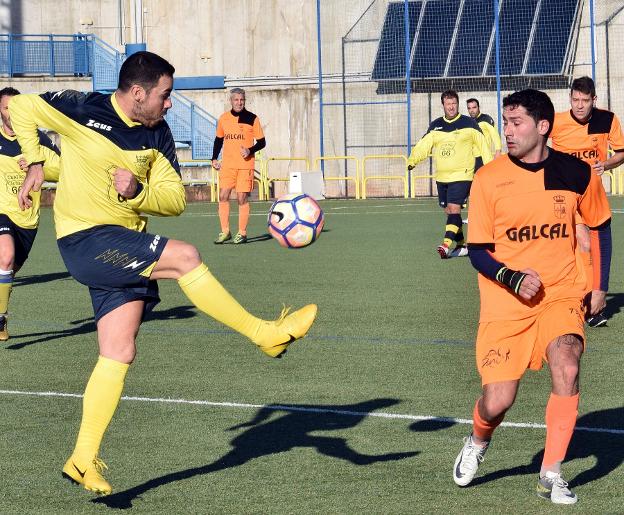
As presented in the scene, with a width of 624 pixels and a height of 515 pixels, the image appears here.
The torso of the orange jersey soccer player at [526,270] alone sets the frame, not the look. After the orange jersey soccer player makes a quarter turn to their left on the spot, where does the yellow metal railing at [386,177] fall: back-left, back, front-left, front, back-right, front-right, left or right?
left

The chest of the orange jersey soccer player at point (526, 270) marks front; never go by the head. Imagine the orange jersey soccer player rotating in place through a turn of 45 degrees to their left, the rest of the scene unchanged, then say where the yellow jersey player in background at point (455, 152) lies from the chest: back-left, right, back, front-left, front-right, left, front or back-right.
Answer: back-left

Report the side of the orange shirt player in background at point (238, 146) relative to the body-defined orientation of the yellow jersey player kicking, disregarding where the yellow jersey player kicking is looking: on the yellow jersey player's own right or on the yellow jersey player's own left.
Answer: on the yellow jersey player's own left

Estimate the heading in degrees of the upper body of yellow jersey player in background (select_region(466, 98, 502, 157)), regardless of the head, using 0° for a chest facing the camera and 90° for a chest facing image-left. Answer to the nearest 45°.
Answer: approximately 45°

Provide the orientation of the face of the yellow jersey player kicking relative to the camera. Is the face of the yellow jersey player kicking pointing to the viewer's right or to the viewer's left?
to the viewer's right

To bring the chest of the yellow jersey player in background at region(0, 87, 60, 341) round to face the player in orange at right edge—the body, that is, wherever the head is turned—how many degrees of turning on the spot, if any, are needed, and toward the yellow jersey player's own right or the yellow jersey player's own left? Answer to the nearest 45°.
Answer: approximately 90° to the yellow jersey player's own left

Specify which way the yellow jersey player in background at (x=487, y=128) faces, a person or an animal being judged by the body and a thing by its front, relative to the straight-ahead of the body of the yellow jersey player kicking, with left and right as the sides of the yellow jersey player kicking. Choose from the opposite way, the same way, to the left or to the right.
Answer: to the right

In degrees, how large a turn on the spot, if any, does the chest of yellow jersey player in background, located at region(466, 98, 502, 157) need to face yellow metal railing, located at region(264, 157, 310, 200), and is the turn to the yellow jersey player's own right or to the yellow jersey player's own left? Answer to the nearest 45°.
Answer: approximately 90° to the yellow jersey player's own right

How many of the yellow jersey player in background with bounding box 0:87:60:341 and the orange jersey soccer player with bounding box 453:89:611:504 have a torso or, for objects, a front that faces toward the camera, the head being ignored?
2
